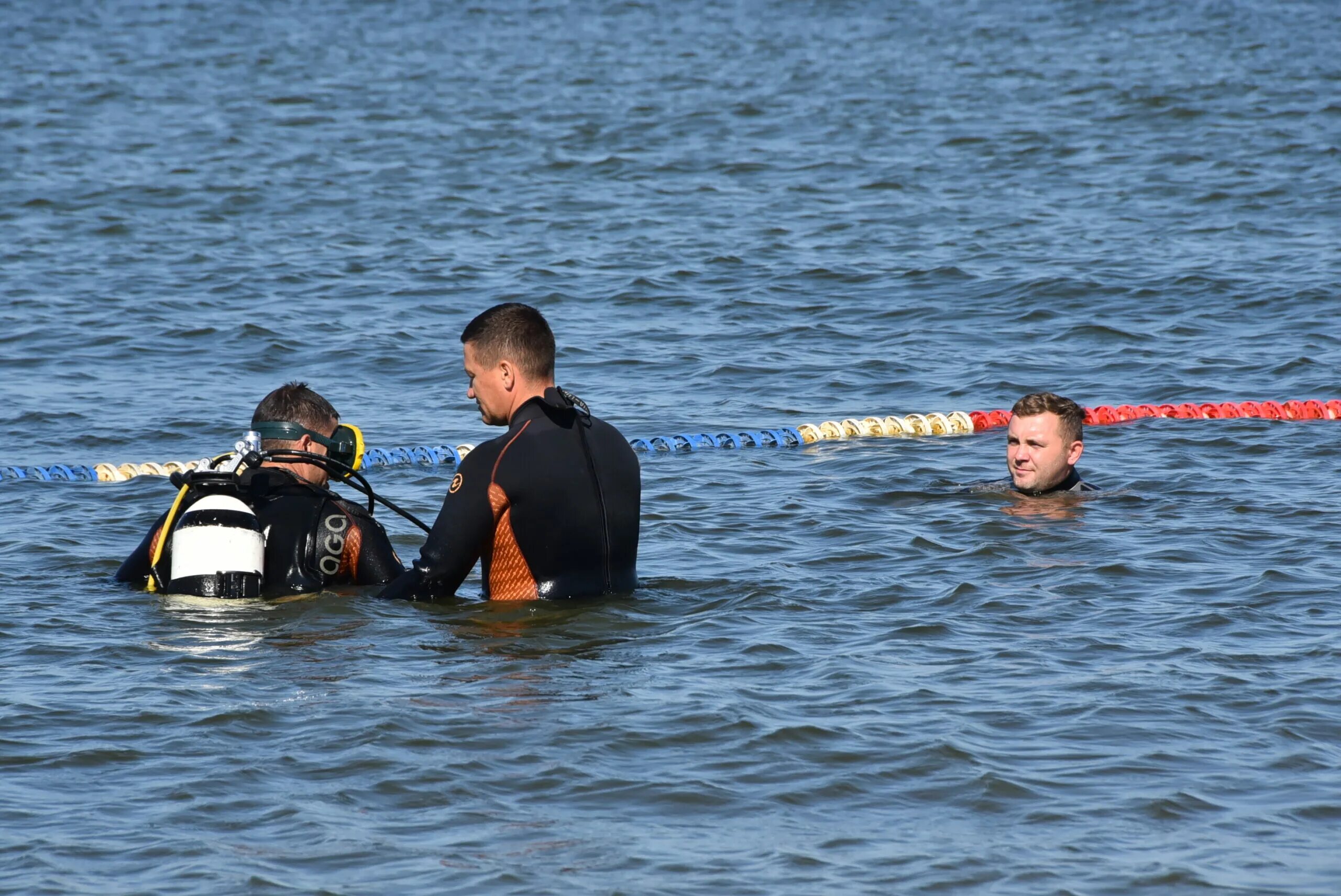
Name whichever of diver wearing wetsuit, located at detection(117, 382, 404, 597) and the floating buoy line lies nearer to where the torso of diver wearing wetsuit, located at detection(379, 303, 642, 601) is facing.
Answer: the diver wearing wetsuit

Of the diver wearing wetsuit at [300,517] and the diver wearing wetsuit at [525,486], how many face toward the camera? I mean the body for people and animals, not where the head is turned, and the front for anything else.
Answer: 0

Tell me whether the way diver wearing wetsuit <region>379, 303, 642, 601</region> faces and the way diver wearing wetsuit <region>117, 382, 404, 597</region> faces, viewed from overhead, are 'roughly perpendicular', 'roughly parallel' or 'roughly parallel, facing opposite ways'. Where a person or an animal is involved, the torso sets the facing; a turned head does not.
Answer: roughly perpendicular

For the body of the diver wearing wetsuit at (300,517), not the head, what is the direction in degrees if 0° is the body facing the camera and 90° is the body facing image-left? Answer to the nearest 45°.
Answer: approximately 225°

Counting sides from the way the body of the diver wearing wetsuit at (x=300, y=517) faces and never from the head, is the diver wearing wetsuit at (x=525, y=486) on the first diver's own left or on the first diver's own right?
on the first diver's own right

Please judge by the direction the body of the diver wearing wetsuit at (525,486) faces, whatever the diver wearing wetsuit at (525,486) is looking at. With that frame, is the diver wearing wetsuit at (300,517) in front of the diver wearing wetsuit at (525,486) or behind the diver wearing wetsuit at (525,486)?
in front

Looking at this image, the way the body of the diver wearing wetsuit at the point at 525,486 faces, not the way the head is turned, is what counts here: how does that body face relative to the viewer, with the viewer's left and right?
facing away from the viewer and to the left of the viewer

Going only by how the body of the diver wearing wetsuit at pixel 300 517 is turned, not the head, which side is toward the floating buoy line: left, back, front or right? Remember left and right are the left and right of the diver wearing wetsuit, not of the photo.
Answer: front
